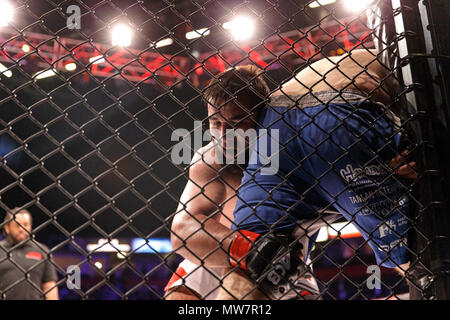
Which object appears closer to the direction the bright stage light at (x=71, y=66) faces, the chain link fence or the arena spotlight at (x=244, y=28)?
the chain link fence

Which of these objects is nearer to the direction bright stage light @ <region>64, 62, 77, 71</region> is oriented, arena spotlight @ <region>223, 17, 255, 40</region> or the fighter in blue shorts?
the fighter in blue shorts

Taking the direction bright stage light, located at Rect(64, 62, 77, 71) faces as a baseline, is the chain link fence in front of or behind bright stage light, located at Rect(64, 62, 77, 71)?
in front

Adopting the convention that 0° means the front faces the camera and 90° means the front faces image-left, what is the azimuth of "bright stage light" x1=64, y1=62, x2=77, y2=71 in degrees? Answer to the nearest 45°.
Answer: approximately 0°

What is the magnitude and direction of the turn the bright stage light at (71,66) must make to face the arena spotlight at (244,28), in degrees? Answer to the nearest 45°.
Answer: approximately 45° to its left
